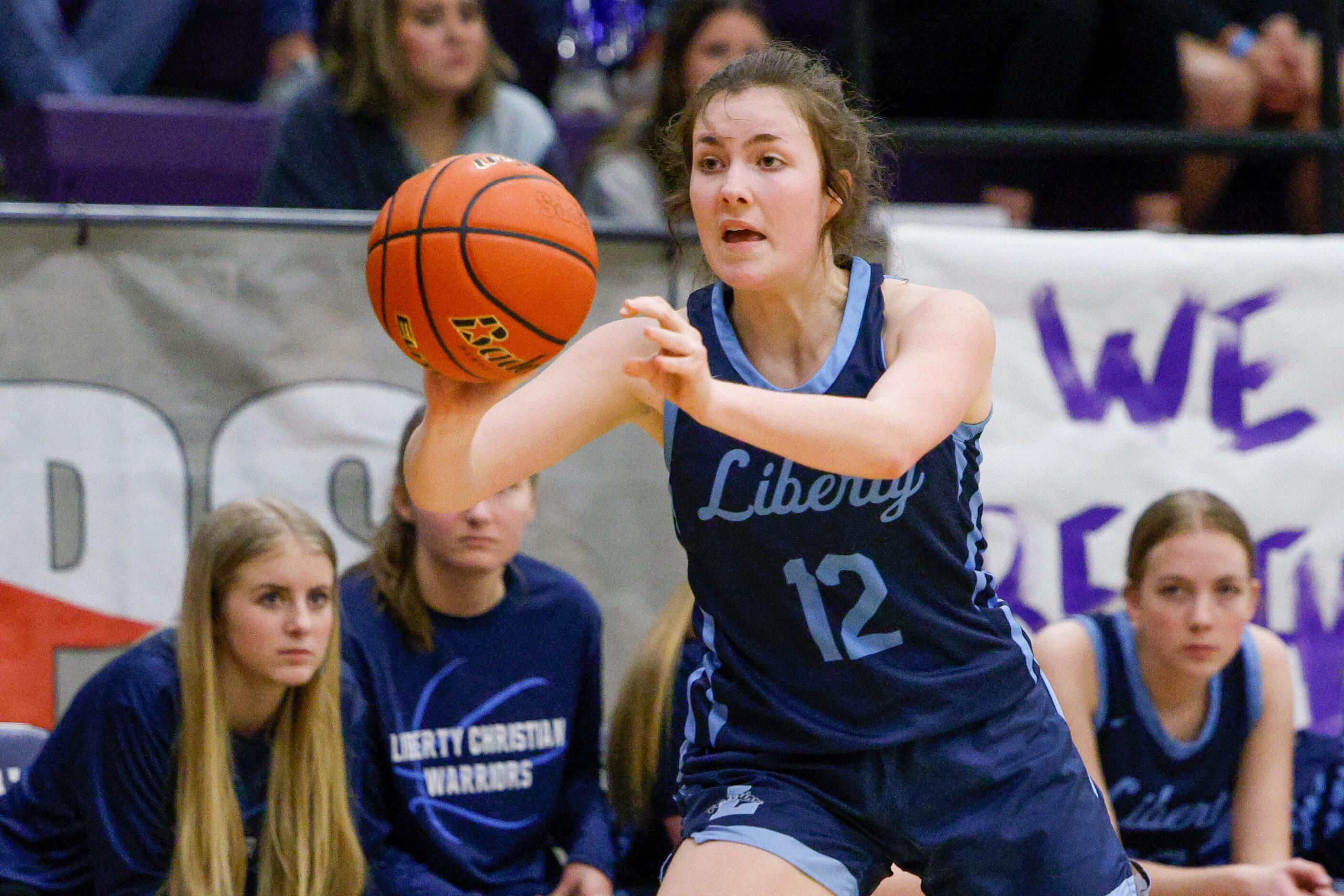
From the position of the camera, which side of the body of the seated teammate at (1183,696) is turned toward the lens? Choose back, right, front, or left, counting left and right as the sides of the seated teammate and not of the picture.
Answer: front

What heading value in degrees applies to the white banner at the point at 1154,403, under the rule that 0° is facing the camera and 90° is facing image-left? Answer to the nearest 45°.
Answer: approximately 0°

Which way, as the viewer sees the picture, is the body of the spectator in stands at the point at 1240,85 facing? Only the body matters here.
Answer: toward the camera

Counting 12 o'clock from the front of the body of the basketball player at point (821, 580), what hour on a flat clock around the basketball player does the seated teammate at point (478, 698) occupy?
The seated teammate is roughly at 5 o'clock from the basketball player.

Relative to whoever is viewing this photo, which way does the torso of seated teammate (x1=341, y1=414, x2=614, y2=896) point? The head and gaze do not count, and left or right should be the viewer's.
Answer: facing the viewer

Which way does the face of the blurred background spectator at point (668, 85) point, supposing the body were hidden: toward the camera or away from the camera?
toward the camera

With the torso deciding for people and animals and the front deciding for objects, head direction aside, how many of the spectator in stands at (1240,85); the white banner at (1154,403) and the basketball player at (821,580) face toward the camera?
3

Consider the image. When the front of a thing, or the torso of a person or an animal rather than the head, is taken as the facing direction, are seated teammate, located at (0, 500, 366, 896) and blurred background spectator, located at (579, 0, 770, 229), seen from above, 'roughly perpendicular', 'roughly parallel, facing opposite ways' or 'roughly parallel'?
roughly parallel

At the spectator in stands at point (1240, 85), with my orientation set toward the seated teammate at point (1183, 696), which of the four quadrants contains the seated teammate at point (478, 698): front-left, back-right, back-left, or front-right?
front-right

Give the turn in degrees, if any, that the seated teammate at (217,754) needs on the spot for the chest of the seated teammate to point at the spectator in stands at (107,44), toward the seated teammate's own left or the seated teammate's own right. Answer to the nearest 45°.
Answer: approximately 135° to the seated teammate's own left

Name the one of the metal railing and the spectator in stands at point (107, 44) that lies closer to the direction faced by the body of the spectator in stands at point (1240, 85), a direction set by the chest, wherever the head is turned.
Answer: the metal railing

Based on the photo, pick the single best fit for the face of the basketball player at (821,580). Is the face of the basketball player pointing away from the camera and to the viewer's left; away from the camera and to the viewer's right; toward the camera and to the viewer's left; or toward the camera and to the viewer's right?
toward the camera and to the viewer's left

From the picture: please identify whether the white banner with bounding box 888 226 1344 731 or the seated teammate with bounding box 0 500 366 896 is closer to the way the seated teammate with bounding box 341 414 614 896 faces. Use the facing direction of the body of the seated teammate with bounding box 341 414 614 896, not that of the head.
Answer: the seated teammate
